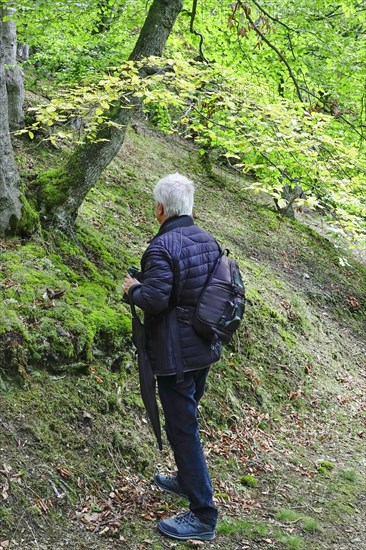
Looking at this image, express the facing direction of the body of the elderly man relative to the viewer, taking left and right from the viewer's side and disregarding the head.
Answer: facing away from the viewer and to the left of the viewer

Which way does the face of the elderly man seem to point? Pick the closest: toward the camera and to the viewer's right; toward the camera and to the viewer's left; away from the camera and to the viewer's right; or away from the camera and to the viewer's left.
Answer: away from the camera and to the viewer's left

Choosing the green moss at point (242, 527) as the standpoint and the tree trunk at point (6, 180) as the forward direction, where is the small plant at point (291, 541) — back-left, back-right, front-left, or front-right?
back-right

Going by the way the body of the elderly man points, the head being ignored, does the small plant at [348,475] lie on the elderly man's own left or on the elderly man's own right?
on the elderly man's own right
